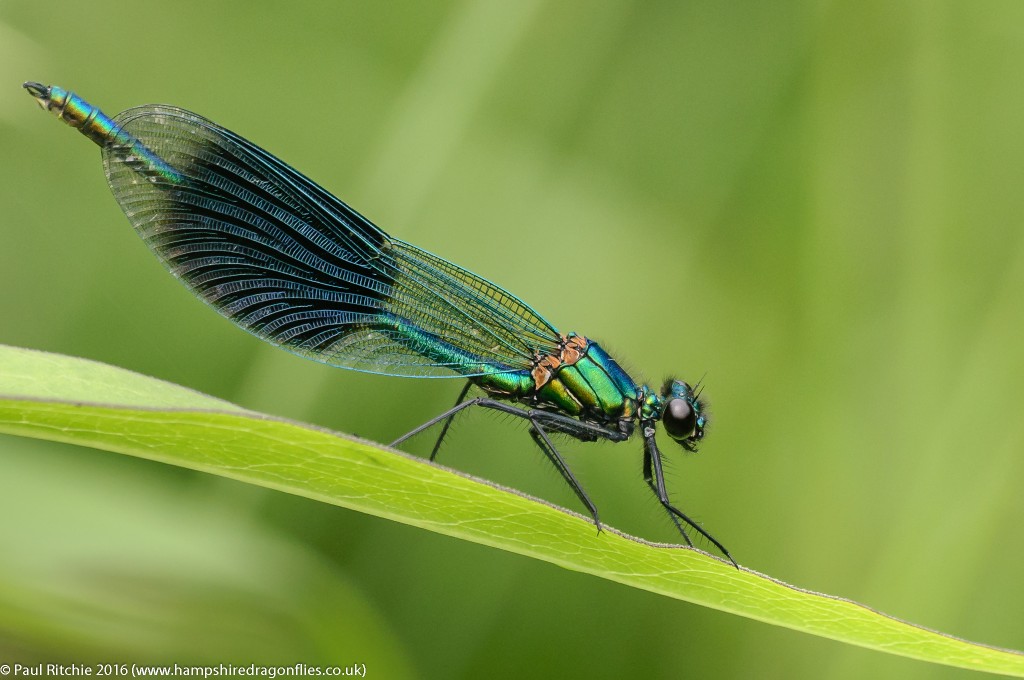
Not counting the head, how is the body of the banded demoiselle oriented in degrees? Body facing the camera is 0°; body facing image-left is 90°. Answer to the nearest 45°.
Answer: approximately 270°
